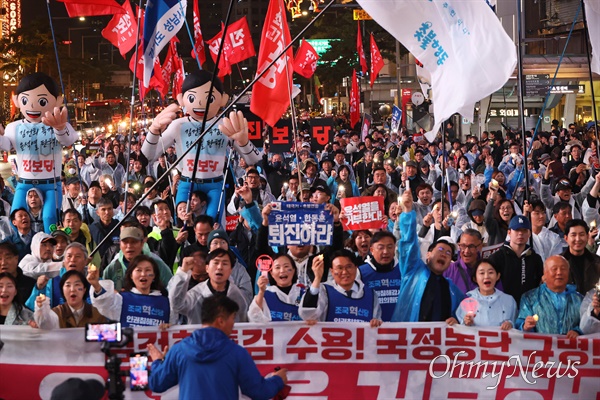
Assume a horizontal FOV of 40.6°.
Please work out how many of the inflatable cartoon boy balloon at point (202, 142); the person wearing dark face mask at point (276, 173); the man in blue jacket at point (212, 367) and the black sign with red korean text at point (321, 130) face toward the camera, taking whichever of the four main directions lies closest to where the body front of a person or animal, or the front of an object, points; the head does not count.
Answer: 3

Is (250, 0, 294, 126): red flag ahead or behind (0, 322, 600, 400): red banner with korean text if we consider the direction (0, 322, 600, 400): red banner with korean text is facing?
behind

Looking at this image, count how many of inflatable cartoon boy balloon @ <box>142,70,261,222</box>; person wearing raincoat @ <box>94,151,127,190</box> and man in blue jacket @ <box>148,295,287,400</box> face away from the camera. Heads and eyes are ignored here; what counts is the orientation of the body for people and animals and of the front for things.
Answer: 1

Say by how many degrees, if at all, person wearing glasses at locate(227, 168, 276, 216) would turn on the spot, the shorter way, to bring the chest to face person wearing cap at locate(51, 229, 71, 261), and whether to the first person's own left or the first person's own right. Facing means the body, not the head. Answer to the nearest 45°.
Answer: approximately 45° to the first person's own right

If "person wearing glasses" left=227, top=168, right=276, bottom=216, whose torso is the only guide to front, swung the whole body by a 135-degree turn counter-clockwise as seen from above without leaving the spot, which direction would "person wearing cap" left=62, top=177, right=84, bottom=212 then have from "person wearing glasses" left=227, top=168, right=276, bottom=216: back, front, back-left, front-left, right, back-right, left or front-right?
back-left

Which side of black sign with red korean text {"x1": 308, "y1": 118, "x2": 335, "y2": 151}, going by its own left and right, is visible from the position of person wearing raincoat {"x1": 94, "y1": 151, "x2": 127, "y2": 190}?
right

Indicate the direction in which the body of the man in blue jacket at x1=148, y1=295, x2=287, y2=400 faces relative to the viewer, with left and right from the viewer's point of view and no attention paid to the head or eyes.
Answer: facing away from the viewer

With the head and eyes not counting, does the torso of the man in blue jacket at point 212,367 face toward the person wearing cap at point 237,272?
yes

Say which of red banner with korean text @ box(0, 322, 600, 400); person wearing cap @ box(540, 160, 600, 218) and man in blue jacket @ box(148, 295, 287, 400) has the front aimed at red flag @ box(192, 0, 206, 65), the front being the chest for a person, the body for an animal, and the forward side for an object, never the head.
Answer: the man in blue jacket

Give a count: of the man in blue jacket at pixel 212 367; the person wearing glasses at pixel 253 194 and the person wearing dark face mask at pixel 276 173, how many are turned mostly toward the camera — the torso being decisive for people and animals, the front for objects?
2

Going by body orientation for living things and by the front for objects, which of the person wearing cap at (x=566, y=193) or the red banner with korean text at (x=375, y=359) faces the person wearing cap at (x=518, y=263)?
the person wearing cap at (x=566, y=193)

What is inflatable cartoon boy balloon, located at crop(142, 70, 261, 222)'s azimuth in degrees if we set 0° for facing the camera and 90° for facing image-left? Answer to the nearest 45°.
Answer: approximately 0°

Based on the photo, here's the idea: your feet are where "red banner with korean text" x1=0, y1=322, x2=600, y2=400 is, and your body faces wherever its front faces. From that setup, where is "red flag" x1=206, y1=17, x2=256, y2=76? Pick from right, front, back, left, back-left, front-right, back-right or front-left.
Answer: back

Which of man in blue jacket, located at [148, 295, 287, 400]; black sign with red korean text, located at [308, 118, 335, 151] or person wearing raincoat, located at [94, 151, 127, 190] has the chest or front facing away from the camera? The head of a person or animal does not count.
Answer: the man in blue jacket

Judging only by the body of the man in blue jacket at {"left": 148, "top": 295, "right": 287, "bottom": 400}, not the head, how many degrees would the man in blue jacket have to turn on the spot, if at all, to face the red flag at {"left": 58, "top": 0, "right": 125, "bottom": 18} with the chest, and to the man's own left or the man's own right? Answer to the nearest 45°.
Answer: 0° — they already face it
